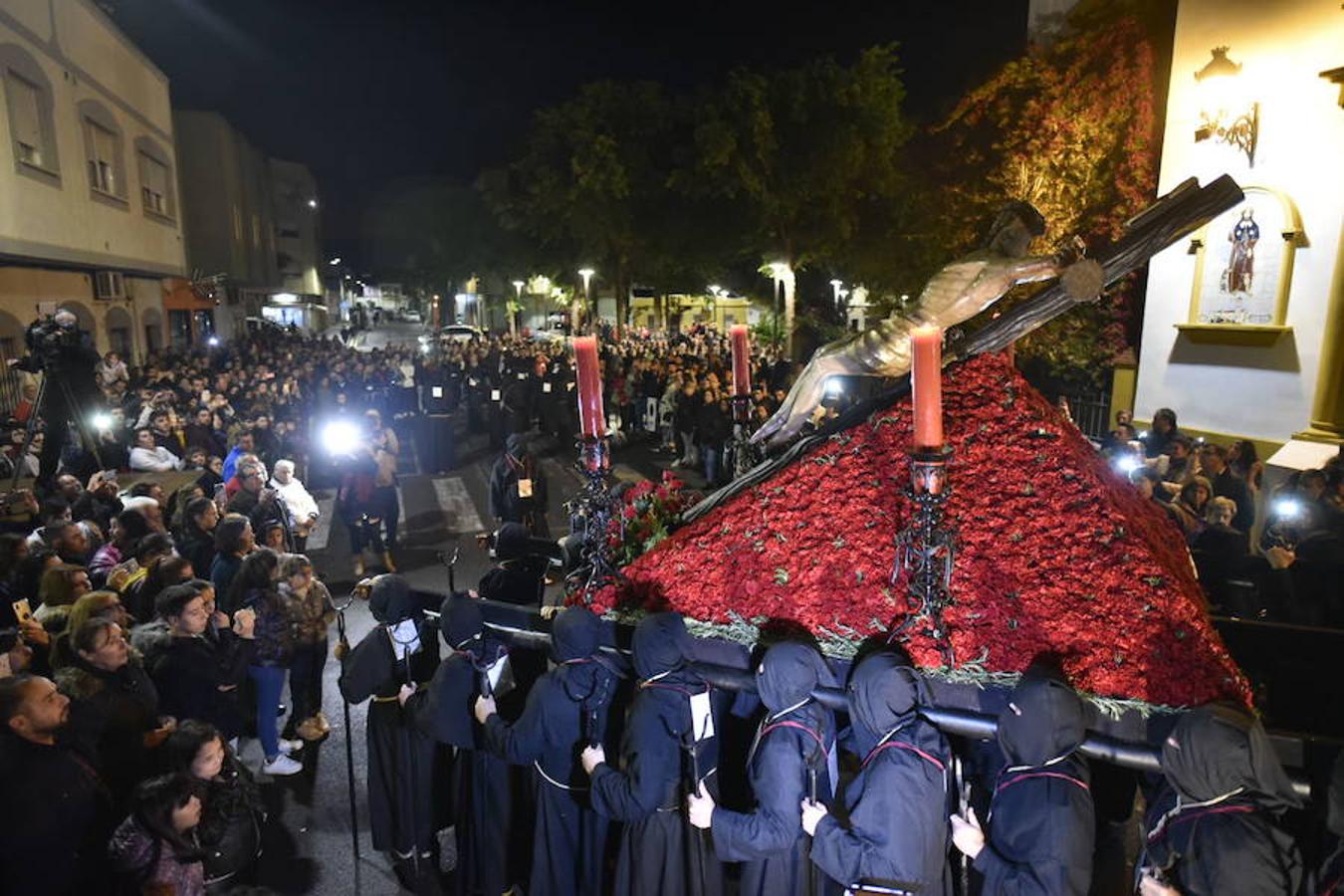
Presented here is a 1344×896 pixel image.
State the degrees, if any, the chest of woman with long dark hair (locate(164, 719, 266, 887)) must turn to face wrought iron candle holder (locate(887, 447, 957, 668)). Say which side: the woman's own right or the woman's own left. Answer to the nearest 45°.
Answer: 0° — they already face it

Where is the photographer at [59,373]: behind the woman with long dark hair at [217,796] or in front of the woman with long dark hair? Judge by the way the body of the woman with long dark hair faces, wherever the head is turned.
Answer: behind

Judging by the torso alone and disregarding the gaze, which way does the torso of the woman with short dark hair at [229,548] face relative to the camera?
to the viewer's right

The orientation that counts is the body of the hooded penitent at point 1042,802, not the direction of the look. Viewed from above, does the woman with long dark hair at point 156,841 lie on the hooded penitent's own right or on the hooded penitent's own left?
on the hooded penitent's own left

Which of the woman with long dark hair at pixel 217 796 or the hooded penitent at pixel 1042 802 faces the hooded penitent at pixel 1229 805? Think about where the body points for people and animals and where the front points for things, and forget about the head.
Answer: the woman with long dark hair

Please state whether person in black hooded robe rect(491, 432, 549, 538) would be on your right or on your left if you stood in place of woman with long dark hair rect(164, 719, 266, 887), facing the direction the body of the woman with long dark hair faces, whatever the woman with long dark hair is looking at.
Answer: on your left

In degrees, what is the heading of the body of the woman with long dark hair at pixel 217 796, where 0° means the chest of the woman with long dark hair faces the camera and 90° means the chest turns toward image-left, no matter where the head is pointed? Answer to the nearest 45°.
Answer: approximately 315°

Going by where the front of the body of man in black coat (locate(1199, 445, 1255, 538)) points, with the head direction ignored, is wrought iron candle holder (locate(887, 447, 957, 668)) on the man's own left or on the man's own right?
on the man's own left

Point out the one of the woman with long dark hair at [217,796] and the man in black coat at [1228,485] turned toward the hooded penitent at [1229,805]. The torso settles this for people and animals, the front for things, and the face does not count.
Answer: the woman with long dark hair

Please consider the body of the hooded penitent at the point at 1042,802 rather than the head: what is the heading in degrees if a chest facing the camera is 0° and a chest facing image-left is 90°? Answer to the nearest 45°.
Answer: approximately 135°

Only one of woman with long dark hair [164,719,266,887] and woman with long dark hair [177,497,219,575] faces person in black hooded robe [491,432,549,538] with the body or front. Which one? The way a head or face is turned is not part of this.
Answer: woman with long dark hair [177,497,219,575]

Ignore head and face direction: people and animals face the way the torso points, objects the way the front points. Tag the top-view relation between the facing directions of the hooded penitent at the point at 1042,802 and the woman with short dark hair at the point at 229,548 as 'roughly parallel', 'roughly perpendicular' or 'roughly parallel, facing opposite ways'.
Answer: roughly perpendicular

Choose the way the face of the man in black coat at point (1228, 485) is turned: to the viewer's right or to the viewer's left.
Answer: to the viewer's left

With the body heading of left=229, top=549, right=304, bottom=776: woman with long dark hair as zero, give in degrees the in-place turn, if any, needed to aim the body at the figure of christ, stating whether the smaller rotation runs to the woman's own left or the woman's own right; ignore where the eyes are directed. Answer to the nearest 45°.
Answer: approximately 45° to the woman's own right

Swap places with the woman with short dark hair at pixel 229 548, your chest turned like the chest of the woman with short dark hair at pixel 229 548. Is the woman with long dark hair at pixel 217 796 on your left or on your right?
on your right
